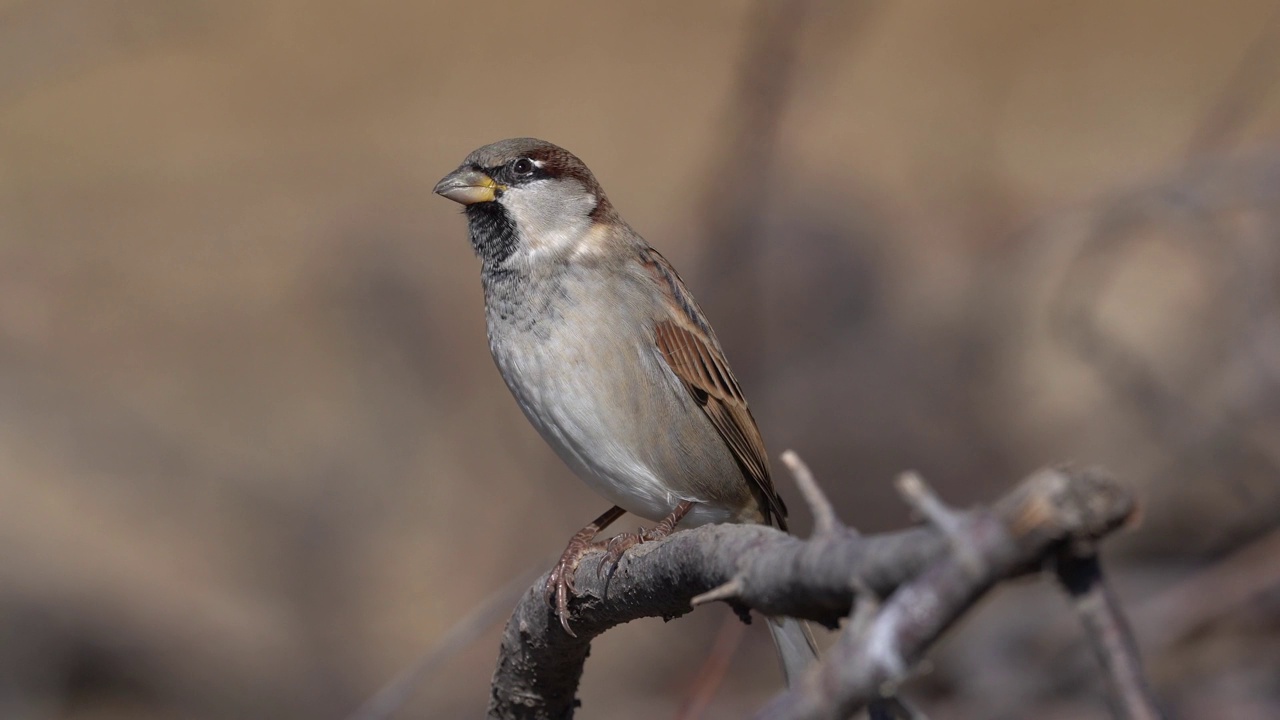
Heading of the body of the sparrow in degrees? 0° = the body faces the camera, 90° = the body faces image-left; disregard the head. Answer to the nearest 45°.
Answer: approximately 45°
